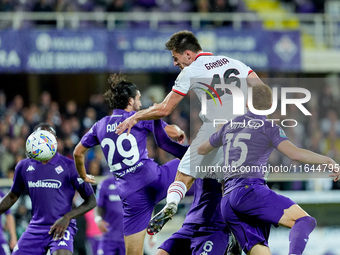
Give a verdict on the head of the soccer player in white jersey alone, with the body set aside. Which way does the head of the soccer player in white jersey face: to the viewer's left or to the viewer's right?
to the viewer's left

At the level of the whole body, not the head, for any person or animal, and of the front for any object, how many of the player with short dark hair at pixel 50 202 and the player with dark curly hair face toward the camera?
1

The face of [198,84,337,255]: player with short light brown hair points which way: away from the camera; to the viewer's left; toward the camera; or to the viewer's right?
away from the camera

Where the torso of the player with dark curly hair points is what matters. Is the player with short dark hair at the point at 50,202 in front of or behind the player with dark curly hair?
behind

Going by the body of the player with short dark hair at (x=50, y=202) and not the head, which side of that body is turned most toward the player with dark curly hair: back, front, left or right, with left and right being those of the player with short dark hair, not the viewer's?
left

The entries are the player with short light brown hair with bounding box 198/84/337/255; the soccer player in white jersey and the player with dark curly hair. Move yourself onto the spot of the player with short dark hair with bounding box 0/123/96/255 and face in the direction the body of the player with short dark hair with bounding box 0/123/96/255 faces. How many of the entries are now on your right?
0

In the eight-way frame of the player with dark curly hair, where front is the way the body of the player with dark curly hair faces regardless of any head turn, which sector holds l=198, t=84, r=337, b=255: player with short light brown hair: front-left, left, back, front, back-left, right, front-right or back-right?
right

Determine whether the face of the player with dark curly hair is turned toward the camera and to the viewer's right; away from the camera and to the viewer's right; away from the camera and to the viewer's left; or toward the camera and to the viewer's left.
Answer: away from the camera and to the viewer's right

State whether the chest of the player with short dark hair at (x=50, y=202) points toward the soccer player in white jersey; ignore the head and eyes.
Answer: no

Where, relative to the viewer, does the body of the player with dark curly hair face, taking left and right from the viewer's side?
facing away from the viewer and to the right of the viewer

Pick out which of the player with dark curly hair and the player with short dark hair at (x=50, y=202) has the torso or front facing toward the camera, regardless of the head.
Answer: the player with short dark hair

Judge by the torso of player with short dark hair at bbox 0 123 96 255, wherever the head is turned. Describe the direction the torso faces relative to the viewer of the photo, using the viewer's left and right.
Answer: facing the viewer

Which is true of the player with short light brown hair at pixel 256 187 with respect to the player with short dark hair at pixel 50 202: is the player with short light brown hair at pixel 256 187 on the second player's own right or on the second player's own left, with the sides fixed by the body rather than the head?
on the second player's own left
